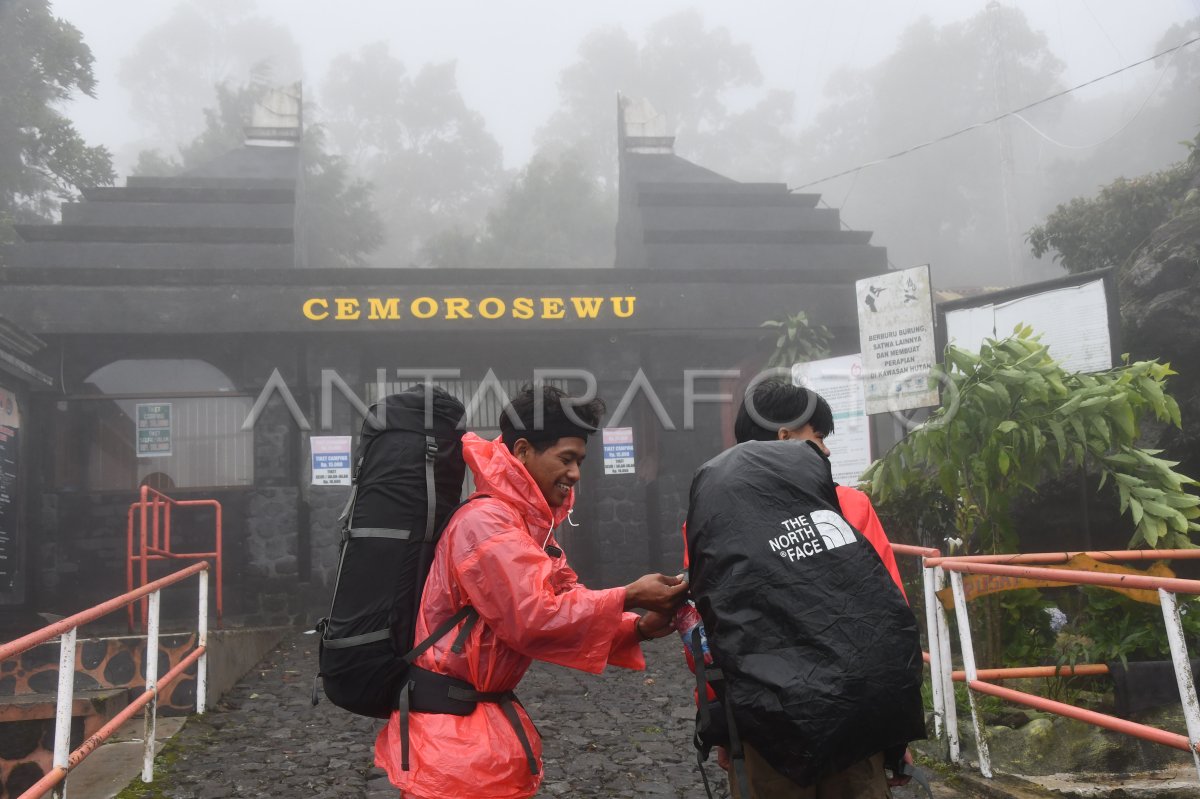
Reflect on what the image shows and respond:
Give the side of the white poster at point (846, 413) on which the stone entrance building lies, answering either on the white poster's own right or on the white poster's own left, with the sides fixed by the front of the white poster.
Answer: on the white poster's own right

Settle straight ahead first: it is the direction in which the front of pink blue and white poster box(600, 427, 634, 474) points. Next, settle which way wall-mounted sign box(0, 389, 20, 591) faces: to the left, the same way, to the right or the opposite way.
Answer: to the left

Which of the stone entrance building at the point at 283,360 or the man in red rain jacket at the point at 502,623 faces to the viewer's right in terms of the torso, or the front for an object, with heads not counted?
the man in red rain jacket

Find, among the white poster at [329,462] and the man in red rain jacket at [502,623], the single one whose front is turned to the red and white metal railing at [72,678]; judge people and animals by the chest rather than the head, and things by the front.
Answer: the white poster

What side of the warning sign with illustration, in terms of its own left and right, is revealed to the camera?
front

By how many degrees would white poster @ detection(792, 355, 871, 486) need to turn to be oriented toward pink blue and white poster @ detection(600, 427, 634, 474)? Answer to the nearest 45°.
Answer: approximately 135° to its right

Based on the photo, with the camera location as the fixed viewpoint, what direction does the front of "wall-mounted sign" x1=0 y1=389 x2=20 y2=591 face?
facing the viewer and to the right of the viewer

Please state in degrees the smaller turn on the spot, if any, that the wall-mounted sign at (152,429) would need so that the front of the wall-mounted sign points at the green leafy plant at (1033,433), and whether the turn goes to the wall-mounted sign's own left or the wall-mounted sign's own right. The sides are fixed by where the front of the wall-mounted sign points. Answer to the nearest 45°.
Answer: approximately 45° to the wall-mounted sign's own left

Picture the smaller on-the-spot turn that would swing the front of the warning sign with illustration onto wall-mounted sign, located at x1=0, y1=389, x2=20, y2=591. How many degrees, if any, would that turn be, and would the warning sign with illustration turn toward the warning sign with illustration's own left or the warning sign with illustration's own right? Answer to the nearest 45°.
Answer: approximately 90° to the warning sign with illustration's own right

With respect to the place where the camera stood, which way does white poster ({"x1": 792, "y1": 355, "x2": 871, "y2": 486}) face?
facing the viewer

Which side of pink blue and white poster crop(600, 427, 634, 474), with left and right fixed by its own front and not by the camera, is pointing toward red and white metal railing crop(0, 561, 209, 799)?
front

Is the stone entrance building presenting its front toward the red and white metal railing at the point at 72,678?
yes

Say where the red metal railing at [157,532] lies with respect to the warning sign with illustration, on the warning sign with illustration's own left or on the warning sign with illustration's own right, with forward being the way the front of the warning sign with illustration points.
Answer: on the warning sign with illustration's own right

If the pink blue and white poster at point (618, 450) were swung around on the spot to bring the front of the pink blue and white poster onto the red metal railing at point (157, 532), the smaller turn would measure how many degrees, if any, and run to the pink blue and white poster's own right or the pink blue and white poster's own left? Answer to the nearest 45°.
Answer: approximately 90° to the pink blue and white poster's own right

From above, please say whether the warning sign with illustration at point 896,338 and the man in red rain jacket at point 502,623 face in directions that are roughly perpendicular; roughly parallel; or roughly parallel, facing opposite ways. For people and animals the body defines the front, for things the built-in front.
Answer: roughly perpendicular
